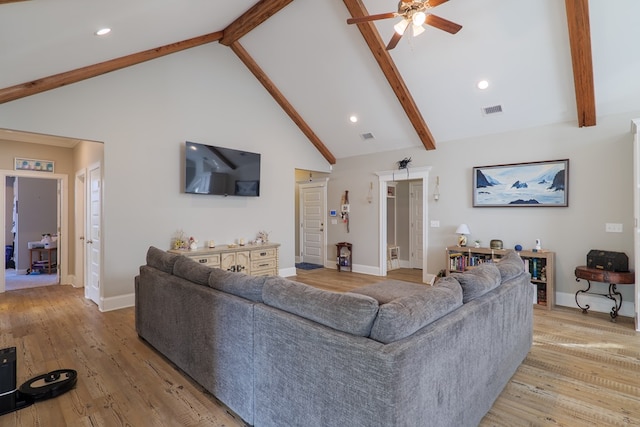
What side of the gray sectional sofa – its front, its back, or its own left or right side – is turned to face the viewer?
back

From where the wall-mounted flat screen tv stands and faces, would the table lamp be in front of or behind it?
in front

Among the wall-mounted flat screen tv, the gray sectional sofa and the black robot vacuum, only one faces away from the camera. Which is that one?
the gray sectional sofa

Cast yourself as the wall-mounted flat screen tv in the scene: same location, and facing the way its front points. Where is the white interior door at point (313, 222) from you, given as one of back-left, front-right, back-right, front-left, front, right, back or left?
left

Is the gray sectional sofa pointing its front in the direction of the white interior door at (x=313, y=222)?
yes

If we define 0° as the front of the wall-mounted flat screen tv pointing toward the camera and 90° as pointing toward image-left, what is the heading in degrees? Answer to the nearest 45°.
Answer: approximately 315°

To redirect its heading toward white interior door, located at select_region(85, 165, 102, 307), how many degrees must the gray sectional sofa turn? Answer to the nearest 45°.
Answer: approximately 45° to its left
